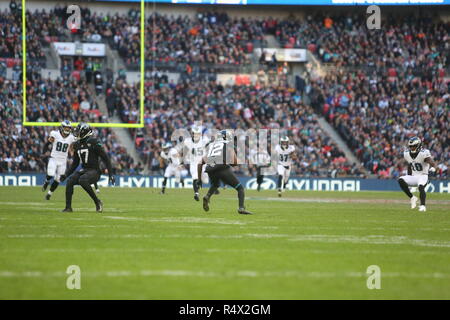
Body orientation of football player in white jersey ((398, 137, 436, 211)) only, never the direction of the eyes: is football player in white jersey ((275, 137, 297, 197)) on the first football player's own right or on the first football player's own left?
on the first football player's own right

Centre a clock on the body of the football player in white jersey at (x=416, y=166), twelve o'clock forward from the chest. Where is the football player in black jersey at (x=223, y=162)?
The football player in black jersey is roughly at 2 o'clock from the football player in white jersey.

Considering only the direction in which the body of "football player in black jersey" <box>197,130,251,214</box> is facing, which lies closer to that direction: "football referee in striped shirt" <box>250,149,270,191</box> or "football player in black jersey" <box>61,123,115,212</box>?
the football referee in striped shirt

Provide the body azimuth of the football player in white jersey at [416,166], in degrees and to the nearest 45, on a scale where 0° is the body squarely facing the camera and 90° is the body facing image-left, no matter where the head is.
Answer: approximately 45°

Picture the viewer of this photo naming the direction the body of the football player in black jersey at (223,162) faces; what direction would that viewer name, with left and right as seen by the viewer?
facing away from the viewer and to the right of the viewer
